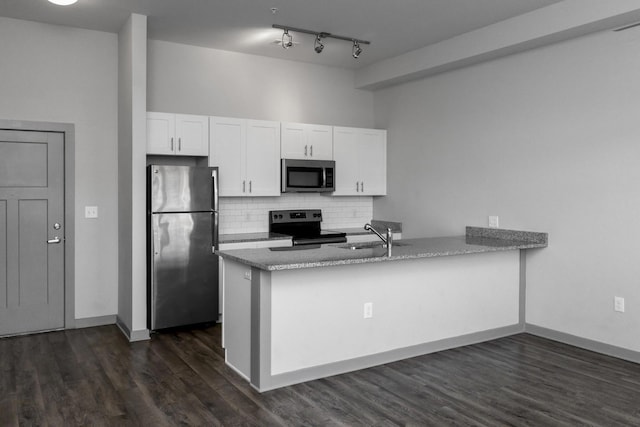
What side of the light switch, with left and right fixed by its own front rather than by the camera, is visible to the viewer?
front

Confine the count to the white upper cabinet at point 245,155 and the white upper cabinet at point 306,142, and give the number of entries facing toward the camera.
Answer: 2

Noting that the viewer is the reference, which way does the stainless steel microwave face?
facing the viewer

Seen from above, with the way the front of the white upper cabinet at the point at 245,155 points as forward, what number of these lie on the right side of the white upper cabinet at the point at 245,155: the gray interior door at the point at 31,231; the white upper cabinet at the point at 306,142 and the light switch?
2

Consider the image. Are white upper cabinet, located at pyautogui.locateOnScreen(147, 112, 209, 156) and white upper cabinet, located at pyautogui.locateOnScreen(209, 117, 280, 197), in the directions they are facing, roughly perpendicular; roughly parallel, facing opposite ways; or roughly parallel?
roughly parallel

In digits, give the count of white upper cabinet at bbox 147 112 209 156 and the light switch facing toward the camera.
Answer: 2

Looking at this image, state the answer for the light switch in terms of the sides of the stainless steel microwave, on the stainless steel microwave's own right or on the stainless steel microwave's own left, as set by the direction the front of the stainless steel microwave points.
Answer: on the stainless steel microwave's own right

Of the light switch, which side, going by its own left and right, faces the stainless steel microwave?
left

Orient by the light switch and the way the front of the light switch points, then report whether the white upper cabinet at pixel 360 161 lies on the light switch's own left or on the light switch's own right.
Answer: on the light switch's own left

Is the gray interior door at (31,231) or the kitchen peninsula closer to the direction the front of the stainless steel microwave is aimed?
the kitchen peninsula
